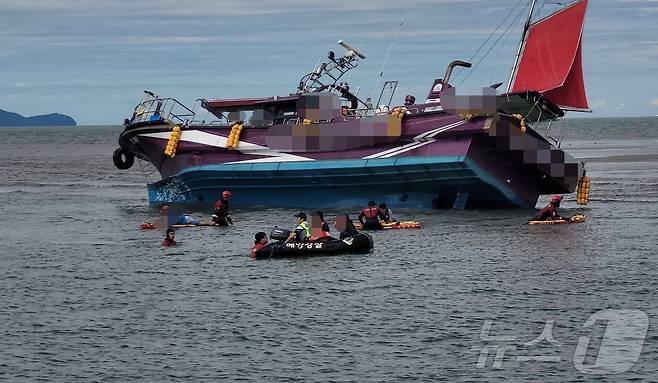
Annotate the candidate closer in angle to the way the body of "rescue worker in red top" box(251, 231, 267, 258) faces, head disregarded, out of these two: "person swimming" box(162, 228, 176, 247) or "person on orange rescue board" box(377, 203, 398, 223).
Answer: the person on orange rescue board

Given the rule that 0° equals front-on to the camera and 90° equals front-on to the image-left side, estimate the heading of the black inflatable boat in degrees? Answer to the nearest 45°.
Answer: approximately 270°

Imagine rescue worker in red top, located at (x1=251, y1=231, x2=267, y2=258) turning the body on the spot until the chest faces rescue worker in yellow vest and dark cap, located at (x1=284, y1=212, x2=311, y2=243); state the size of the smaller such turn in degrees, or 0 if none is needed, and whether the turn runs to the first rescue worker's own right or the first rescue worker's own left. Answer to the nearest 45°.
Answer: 0° — they already face them

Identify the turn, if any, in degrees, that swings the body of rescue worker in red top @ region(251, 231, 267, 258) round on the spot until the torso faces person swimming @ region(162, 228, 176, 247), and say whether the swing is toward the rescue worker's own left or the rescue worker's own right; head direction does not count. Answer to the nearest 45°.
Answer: approximately 135° to the rescue worker's own left

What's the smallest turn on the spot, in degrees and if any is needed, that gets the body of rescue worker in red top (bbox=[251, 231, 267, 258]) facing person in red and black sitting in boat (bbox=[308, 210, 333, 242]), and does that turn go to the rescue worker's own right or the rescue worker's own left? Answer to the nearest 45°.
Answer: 0° — they already face them
